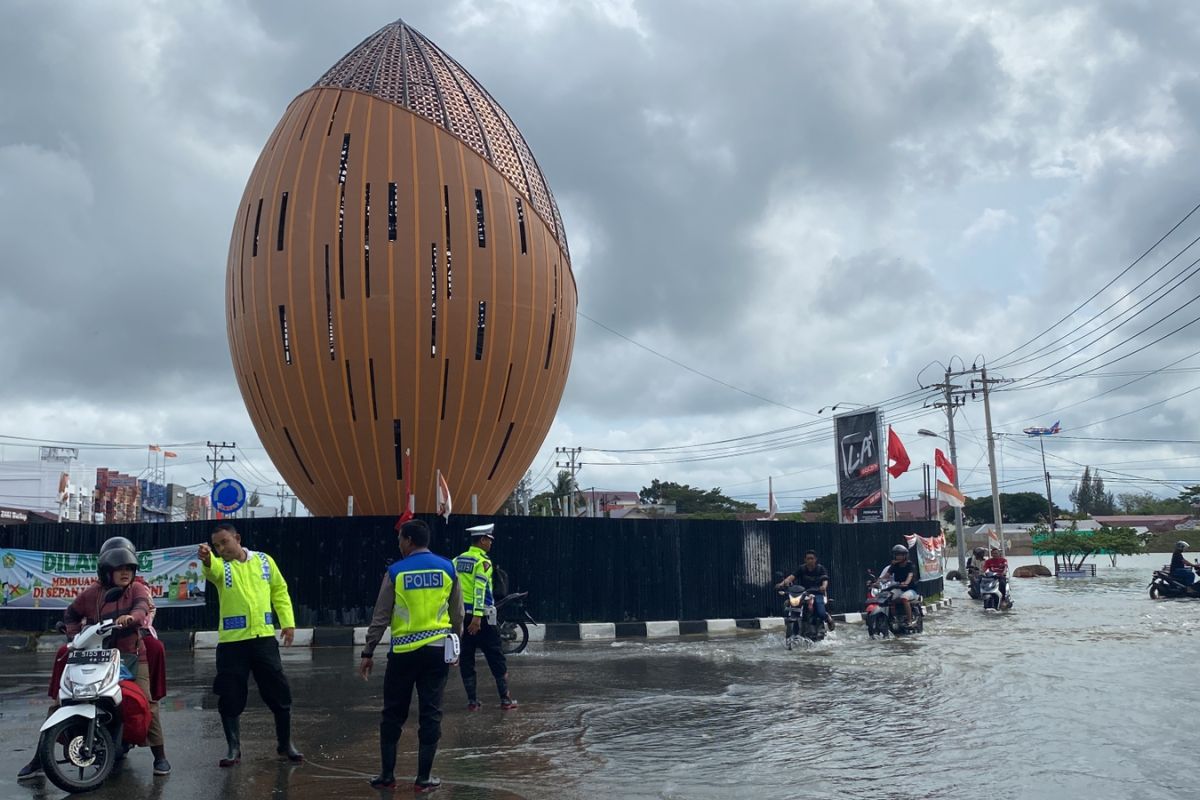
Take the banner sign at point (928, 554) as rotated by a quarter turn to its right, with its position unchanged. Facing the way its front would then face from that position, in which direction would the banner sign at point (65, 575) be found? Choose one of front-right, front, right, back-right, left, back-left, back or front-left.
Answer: front-left

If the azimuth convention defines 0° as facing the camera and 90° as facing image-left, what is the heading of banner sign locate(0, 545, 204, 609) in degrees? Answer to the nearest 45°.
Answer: approximately 0°

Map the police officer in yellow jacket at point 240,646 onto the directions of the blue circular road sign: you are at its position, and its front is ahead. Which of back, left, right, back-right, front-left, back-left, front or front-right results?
front

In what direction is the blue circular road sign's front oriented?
toward the camera

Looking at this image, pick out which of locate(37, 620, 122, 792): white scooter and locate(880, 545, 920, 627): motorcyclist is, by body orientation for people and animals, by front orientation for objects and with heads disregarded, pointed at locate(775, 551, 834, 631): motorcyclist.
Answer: locate(880, 545, 920, 627): motorcyclist

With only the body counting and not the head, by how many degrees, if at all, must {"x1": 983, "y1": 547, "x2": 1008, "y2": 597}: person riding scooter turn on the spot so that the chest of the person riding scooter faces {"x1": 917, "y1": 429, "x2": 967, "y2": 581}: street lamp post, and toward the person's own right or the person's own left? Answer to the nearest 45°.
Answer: approximately 135° to the person's own right

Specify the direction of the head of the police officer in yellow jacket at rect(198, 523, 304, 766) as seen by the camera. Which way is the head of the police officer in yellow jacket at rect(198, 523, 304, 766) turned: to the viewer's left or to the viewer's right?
to the viewer's left

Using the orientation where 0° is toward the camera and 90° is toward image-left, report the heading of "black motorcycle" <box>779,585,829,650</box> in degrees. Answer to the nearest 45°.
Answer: approximately 45°

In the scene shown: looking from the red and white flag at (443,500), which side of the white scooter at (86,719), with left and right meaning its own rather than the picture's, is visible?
back

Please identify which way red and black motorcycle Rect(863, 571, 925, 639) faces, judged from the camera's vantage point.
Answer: facing the viewer and to the left of the viewer
